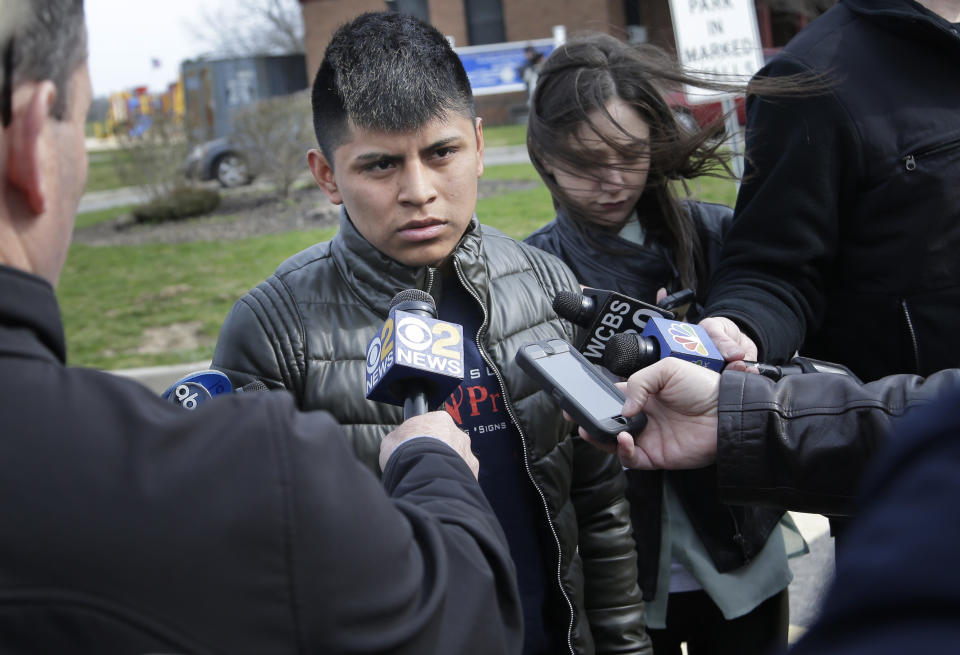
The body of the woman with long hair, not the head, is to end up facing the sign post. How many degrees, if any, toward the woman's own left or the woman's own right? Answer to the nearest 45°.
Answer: approximately 180°

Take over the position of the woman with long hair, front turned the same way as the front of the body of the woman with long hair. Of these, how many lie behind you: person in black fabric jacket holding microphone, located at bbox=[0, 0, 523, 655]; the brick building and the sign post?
2

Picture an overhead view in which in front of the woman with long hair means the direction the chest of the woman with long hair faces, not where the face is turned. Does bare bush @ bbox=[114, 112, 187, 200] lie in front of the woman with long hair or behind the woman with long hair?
behind

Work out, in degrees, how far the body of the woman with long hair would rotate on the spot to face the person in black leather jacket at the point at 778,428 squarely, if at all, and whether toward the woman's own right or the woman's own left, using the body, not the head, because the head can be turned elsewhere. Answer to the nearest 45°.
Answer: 0° — they already face them

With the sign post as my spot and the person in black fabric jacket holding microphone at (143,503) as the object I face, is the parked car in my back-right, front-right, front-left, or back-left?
back-right

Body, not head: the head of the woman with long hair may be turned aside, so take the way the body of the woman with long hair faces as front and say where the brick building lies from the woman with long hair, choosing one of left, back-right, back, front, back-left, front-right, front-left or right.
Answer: back

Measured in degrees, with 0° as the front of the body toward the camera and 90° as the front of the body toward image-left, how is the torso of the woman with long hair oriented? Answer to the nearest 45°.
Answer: approximately 0°
